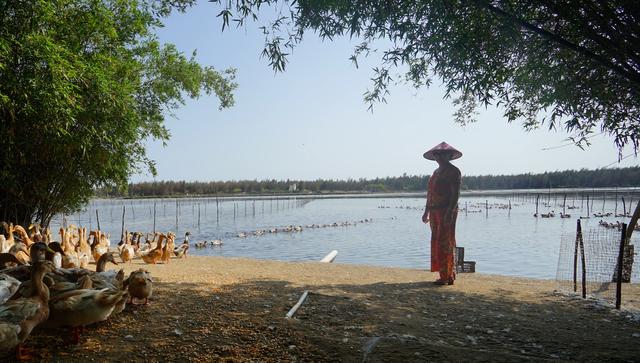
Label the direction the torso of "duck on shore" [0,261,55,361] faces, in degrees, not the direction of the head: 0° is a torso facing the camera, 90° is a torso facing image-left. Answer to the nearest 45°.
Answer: approximately 270°

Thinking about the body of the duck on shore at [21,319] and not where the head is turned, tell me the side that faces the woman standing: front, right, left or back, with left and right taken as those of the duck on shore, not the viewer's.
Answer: front
